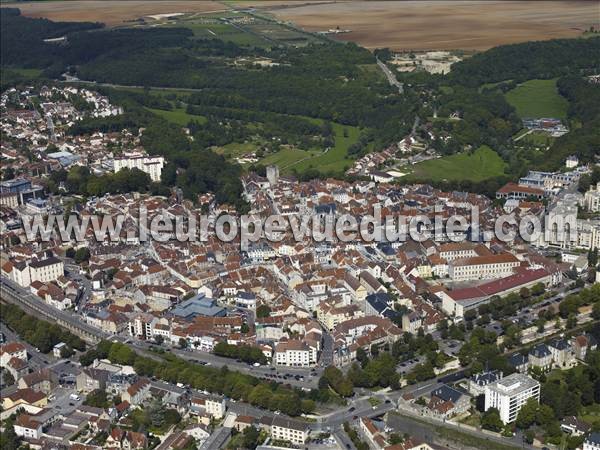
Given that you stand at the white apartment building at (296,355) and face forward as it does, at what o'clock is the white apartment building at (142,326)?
the white apartment building at (142,326) is roughly at 4 o'clock from the white apartment building at (296,355).

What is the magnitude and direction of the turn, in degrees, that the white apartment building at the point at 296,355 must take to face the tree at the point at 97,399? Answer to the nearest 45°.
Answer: approximately 90° to its right

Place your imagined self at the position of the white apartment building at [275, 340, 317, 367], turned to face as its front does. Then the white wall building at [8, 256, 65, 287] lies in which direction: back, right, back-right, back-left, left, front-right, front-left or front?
back-right

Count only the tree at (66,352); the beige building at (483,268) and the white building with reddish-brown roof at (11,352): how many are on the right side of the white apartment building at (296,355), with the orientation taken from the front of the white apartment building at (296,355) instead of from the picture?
2

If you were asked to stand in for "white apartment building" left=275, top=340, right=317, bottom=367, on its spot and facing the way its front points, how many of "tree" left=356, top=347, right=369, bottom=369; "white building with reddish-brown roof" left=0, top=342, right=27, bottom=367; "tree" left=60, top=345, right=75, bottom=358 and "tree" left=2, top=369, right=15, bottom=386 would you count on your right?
3

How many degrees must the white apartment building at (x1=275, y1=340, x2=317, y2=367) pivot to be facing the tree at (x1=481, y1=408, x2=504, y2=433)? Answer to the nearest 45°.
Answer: approximately 45° to its left

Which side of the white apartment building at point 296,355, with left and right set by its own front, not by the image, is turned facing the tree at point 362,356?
left

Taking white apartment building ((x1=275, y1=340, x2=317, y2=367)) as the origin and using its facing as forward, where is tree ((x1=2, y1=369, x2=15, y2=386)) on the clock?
The tree is roughly at 3 o'clock from the white apartment building.

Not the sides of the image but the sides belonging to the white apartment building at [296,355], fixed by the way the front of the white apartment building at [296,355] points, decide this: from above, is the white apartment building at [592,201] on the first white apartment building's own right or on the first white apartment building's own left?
on the first white apartment building's own left

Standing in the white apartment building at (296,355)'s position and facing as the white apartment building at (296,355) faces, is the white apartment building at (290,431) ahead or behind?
ahead

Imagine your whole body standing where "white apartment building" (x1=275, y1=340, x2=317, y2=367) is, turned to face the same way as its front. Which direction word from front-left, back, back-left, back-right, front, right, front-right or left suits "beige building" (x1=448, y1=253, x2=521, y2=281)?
back-left

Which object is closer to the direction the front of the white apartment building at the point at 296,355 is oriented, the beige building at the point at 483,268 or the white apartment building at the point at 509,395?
the white apartment building

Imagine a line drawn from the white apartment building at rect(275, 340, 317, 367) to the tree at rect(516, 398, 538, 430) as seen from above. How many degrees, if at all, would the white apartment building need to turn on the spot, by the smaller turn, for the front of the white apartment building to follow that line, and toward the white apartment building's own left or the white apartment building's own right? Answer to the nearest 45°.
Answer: approximately 45° to the white apartment building's own left

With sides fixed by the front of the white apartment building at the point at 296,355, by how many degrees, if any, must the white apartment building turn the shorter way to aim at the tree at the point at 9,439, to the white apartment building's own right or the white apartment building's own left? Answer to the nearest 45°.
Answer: approximately 45° to the white apartment building's own right

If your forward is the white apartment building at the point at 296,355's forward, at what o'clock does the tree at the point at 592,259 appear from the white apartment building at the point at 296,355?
The tree is roughly at 8 o'clock from the white apartment building.

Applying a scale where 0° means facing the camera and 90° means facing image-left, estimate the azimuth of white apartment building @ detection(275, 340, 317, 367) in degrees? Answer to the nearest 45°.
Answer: approximately 0°
